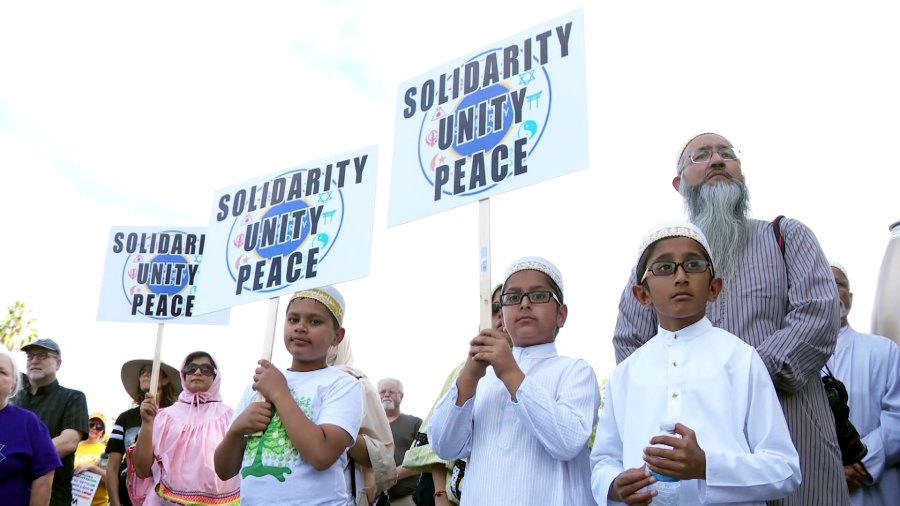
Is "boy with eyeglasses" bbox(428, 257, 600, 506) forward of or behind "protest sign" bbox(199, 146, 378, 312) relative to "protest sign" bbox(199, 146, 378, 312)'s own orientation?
forward

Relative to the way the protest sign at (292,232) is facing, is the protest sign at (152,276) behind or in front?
behind

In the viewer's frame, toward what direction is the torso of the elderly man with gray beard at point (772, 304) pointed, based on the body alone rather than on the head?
toward the camera

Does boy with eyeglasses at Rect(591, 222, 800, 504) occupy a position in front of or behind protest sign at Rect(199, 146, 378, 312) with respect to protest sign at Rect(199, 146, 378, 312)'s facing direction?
in front

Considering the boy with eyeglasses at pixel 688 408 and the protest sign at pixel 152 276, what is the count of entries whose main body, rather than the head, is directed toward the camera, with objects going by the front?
2

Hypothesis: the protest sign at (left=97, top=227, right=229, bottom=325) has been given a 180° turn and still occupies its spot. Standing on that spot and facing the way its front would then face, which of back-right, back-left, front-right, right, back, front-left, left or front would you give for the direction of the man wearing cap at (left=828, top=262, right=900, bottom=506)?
back-right

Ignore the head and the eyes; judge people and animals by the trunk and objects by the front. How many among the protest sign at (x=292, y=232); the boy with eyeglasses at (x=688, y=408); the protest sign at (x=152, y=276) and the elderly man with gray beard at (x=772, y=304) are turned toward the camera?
4

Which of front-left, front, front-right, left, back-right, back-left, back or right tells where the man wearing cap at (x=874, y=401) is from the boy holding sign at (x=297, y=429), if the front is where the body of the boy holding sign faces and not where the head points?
back-left

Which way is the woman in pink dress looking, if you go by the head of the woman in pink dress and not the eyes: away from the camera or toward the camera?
toward the camera

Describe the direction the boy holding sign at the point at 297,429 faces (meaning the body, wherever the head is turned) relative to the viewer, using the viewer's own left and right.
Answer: facing the viewer and to the left of the viewer

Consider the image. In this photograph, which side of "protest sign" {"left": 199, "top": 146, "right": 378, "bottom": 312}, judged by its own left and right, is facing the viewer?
front

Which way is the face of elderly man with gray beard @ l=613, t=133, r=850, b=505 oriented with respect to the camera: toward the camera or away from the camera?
toward the camera
